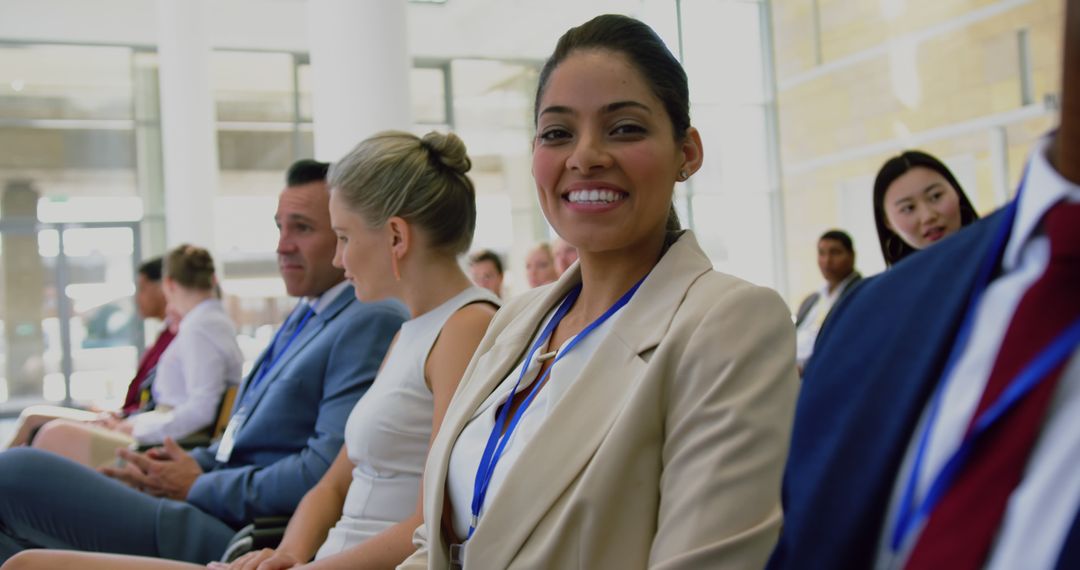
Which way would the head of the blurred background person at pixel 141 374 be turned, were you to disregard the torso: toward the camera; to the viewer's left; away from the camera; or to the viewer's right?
to the viewer's left

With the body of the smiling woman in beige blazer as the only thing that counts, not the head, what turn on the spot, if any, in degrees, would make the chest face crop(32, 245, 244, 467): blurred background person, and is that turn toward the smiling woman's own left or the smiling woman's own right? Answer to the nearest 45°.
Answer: approximately 90° to the smiling woman's own right

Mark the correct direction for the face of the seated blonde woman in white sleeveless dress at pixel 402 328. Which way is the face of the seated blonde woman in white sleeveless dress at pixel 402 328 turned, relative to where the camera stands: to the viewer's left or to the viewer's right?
to the viewer's left

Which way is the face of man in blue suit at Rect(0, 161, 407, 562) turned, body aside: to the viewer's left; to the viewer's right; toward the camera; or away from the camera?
to the viewer's left

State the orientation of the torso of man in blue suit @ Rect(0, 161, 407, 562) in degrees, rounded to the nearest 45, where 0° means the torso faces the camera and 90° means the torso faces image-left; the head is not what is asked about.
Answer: approximately 90°

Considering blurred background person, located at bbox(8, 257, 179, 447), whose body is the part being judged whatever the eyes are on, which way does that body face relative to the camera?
to the viewer's left

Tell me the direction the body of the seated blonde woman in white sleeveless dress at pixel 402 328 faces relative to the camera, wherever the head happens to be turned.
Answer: to the viewer's left

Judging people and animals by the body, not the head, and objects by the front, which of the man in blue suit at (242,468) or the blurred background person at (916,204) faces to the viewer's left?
the man in blue suit
